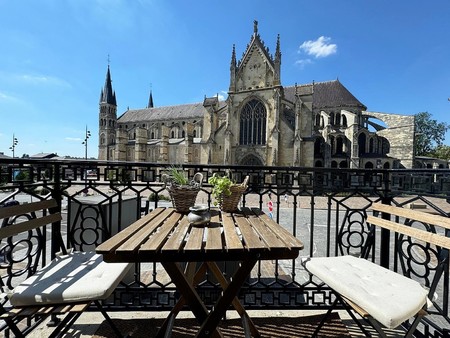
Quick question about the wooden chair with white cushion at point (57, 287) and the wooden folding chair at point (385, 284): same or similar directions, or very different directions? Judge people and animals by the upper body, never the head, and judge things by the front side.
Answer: very different directions

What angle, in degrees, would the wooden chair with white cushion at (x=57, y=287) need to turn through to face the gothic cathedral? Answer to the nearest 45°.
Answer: approximately 90° to its left

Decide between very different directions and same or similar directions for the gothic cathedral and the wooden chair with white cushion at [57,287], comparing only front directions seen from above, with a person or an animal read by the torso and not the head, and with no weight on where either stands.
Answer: very different directions

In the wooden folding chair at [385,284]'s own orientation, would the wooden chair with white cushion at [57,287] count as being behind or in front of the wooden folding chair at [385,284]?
in front

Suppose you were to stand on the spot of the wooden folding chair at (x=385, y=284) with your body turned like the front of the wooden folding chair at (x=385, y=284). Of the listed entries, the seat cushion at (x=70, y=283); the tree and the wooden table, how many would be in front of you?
2

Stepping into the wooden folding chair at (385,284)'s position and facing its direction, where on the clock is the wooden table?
The wooden table is roughly at 12 o'clock from the wooden folding chair.

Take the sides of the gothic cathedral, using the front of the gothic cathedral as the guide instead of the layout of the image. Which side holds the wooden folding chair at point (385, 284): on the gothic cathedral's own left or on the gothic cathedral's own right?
on the gothic cathedral's own left

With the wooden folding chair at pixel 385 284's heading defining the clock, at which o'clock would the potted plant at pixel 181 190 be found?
The potted plant is roughly at 1 o'clock from the wooden folding chair.

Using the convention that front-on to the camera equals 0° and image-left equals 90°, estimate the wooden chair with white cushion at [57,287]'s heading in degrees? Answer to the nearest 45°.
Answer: approximately 315°

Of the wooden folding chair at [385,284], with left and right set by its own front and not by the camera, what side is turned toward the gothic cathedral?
right
